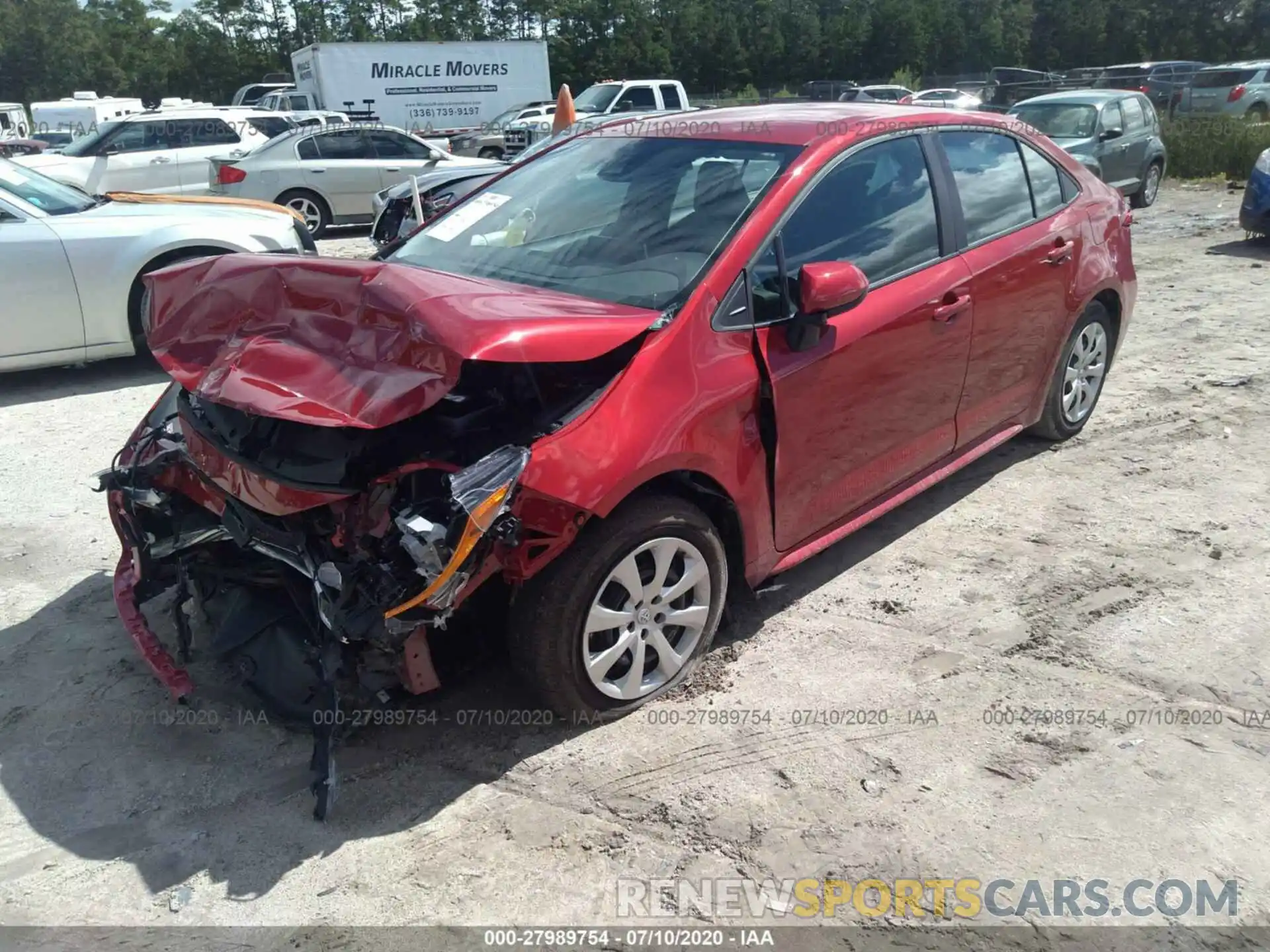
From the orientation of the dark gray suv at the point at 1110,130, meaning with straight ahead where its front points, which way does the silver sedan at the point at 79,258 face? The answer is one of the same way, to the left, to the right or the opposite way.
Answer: the opposite way

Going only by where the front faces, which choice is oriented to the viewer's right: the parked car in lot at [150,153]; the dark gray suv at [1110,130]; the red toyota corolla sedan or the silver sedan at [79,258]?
the silver sedan

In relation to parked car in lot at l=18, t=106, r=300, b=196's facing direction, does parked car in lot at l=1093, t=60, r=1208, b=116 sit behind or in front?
behind

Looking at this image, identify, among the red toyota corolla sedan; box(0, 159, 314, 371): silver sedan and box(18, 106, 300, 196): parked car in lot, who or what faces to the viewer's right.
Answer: the silver sedan

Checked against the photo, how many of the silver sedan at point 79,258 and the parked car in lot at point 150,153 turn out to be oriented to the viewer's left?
1

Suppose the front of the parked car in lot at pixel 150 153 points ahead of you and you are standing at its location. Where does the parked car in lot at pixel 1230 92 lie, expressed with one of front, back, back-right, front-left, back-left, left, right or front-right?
back

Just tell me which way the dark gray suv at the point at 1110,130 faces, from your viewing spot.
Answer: facing the viewer and to the left of the viewer

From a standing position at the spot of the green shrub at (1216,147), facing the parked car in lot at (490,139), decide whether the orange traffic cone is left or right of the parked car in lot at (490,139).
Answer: left

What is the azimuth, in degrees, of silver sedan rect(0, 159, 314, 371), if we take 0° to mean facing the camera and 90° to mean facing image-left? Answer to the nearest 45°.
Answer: approximately 270°

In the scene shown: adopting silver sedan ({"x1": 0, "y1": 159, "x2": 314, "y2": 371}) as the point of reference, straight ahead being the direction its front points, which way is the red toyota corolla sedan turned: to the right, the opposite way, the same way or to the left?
the opposite way

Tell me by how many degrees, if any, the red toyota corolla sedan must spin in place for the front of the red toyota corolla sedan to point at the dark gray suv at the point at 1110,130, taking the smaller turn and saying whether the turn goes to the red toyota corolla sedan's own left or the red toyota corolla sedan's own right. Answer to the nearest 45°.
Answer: approximately 180°

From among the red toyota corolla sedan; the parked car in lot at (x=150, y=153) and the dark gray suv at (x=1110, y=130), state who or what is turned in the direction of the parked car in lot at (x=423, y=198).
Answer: the dark gray suv

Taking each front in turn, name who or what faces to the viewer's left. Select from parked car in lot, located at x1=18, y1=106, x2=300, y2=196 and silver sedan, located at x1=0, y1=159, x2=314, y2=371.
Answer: the parked car in lot

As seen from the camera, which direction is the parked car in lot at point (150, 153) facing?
to the viewer's left
